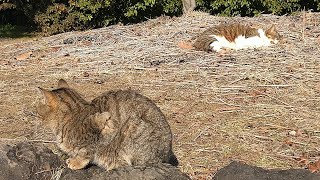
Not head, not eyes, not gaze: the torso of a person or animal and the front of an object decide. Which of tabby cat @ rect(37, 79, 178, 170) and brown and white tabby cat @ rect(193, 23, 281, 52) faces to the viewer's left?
the tabby cat @ rect(37, 79, 178, 170)

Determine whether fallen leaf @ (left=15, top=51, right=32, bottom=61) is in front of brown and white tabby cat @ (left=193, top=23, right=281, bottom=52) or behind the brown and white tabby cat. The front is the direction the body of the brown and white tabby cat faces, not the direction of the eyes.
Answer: behind

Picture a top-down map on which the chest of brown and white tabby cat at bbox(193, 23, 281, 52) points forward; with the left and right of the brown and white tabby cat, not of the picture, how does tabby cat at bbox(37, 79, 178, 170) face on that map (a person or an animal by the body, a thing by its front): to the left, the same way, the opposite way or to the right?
the opposite way

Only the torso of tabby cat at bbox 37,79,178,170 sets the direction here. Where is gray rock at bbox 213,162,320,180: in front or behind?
behind

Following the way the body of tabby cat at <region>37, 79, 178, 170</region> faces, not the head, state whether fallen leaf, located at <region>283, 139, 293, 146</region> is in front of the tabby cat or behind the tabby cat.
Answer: behind

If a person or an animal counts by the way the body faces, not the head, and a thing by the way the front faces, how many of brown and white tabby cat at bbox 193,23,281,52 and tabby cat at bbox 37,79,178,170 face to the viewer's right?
1

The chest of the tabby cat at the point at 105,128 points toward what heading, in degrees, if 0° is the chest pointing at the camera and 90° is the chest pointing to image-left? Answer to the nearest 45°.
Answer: approximately 90°

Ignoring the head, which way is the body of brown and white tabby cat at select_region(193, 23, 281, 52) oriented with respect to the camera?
to the viewer's right
